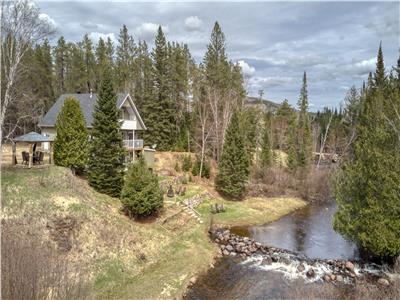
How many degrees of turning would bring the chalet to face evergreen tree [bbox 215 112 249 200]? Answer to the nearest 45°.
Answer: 0° — it already faces it

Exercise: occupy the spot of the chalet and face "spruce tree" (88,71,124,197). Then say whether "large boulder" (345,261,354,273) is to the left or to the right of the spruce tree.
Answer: left

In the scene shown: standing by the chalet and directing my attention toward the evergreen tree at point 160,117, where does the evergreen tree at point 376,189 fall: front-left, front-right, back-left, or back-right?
back-right

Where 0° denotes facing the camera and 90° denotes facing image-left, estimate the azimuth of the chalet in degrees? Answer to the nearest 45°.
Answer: approximately 315°

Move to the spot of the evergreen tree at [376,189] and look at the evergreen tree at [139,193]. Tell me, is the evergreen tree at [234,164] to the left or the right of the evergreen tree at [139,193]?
right

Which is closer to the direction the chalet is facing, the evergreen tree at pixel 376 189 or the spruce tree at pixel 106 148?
the evergreen tree

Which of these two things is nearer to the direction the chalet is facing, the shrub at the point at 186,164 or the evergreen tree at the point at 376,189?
the evergreen tree

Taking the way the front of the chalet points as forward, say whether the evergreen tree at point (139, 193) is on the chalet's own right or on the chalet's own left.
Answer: on the chalet's own right
